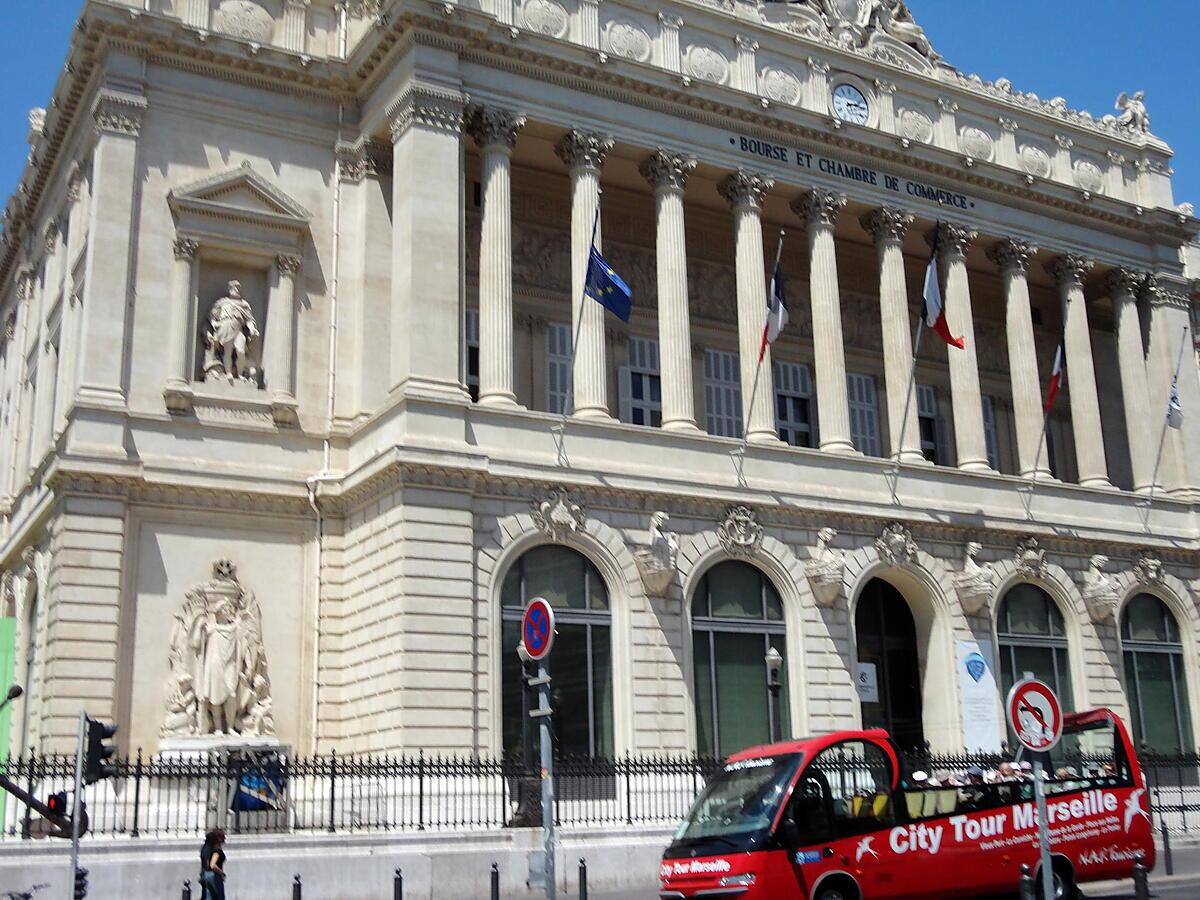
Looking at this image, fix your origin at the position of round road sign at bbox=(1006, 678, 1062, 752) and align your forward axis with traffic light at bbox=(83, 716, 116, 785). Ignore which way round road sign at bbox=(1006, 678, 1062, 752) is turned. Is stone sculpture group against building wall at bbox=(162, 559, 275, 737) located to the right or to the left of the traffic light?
right

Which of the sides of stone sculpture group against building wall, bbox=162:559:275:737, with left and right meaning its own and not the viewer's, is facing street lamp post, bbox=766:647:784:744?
left

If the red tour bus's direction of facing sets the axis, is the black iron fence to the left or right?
on its right

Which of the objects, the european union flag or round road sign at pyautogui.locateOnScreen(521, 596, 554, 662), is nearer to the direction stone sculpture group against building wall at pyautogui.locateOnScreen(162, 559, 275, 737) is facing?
the round road sign

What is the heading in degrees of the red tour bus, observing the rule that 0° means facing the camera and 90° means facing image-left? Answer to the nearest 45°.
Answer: approximately 45°

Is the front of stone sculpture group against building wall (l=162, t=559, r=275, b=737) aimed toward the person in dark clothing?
yes

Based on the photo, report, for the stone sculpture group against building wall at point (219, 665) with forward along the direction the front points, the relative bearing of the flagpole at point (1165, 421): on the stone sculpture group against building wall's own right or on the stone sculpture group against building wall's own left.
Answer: on the stone sculpture group against building wall's own left

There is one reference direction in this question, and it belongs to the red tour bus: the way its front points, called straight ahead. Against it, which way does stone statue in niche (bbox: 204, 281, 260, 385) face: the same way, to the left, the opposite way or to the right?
to the left
